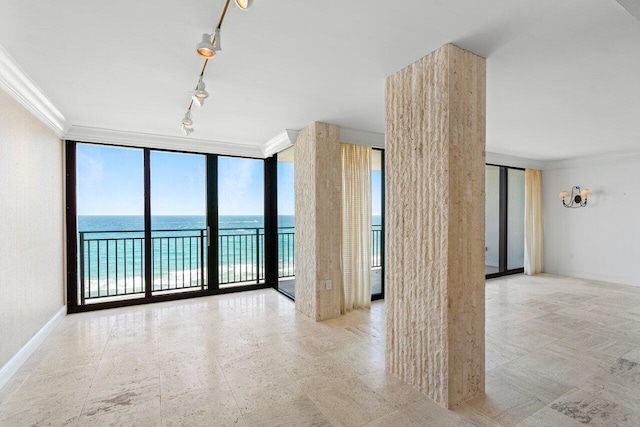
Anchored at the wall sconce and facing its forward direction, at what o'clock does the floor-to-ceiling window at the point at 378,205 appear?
The floor-to-ceiling window is roughly at 1 o'clock from the wall sconce.

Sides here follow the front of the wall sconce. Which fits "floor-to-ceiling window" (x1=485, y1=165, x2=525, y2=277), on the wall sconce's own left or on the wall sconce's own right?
on the wall sconce's own right

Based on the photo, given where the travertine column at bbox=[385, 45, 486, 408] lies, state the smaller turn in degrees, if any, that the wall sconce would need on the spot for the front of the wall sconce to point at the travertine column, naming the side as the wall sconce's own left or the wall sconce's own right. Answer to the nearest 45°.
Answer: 0° — it already faces it

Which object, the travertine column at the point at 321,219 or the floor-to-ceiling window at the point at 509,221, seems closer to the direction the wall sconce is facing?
the travertine column

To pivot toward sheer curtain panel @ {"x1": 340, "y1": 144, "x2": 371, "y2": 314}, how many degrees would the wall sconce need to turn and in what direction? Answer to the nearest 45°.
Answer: approximately 45° to its right

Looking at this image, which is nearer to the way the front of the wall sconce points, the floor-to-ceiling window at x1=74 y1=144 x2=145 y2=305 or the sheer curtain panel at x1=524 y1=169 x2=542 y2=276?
the floor-to-ceiling window

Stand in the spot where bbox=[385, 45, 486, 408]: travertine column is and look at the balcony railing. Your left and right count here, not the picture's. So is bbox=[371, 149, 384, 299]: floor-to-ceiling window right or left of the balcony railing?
right

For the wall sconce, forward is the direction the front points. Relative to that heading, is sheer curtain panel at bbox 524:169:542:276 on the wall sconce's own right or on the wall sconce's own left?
on the wall sconce's own right
